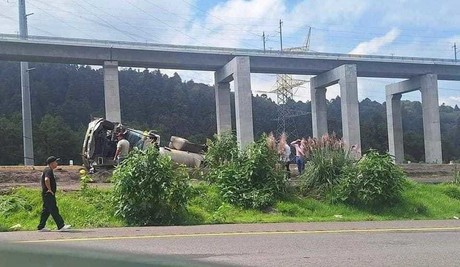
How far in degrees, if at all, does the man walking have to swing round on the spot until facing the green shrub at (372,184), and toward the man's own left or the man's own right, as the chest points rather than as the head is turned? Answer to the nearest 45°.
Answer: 0° — they already face it

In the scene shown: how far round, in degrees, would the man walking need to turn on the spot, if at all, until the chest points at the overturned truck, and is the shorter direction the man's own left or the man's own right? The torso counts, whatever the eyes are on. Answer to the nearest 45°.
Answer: approximately 90° to the man's own left

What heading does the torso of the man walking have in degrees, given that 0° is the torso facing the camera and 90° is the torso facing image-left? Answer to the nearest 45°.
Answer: approximately 270°

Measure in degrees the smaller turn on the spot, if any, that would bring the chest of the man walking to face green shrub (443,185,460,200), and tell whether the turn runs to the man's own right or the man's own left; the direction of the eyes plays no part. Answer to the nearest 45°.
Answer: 0° — they already face it
